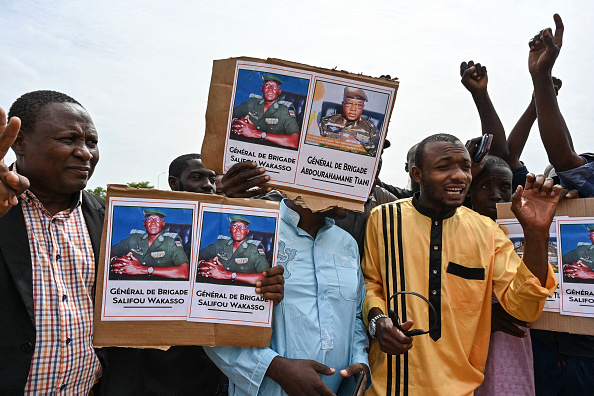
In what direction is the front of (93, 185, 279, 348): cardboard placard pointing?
toward the camera

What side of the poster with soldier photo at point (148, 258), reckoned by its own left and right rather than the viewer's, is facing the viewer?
front

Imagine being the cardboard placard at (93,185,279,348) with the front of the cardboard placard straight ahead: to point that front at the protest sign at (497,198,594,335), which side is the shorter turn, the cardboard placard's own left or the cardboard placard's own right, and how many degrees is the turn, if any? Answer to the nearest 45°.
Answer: approximately 90° to the cardboard placard's own left

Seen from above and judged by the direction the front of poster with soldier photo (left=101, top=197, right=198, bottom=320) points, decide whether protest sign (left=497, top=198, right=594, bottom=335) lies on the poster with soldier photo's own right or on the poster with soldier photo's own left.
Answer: on the poster with soldier photo's own left

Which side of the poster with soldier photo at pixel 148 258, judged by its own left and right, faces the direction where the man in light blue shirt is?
left

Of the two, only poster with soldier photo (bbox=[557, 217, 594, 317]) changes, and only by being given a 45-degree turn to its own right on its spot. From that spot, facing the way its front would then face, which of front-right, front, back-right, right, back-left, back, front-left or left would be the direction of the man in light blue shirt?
front

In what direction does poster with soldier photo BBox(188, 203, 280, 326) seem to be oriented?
toward the camera

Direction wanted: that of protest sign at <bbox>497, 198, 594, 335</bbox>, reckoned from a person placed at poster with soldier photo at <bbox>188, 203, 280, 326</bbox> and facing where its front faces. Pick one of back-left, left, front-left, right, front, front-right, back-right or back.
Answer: left

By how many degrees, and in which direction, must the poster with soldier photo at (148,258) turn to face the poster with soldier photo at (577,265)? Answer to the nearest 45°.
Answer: approximately 90° to its left

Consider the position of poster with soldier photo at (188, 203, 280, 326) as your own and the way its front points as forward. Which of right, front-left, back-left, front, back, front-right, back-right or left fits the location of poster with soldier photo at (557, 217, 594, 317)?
left

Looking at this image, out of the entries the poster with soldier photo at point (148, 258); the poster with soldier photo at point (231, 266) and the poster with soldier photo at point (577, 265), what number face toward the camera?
3

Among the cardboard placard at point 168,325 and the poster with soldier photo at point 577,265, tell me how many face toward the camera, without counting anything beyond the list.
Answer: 2

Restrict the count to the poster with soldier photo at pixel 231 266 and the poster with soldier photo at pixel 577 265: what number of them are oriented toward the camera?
2
